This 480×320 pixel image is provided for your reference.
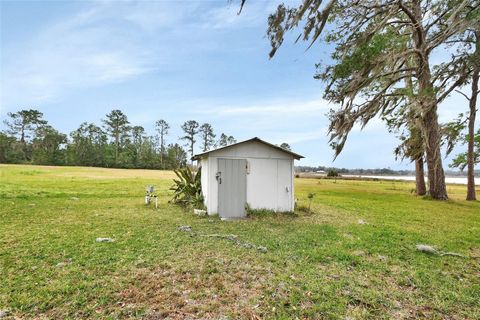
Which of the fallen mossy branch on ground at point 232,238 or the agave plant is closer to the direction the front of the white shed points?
the fallen mossy branch on ground

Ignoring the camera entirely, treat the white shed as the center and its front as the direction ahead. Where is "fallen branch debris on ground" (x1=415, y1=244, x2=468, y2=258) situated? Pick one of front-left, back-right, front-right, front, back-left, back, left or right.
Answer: front-left

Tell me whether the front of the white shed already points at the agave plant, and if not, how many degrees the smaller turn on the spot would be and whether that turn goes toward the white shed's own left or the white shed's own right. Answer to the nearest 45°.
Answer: approximately 135° to the white shed's own right

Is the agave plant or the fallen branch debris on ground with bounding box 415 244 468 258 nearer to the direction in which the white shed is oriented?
the fallen branch debris on ground

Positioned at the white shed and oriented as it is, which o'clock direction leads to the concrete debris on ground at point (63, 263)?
The concrete debris on ground is roughly at 1 o'clock from the white shed.

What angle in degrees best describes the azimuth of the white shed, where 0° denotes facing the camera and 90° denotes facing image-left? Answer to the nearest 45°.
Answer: approximately 0°

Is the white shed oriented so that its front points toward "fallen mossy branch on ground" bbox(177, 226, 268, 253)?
yes

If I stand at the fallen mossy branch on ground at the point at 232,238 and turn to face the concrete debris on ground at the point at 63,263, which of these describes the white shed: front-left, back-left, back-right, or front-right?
back-right
